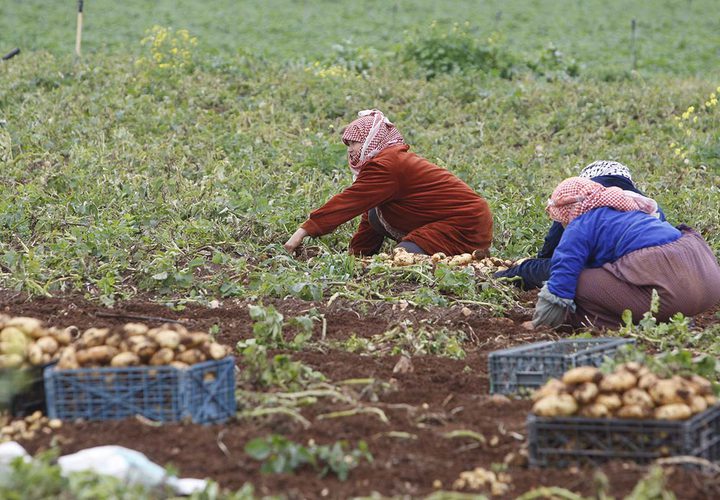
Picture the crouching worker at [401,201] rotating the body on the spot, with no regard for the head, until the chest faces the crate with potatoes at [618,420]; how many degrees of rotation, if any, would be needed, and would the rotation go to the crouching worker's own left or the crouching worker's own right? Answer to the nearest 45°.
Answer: approximately 90° to the crouching worker's own left

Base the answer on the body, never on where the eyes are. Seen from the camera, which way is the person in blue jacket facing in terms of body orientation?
to the viewer's left

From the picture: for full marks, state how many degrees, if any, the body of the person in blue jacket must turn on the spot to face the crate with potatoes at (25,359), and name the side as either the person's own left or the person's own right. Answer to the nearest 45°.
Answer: approximately 45° to the person's own left

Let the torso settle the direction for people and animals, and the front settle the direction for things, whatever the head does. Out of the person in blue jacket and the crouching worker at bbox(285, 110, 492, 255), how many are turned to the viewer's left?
2

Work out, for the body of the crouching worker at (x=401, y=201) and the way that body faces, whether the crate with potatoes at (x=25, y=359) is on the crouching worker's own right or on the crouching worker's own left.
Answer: on the crouching worker's own left

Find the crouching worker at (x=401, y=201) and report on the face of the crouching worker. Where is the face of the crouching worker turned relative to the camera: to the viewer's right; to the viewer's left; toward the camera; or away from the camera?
to the viewer's left

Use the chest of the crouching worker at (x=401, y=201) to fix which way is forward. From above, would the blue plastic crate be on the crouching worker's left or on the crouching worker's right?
on the crouching worker's left

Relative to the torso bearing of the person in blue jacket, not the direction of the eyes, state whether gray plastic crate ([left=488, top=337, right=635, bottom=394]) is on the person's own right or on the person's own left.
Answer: on the person's own left

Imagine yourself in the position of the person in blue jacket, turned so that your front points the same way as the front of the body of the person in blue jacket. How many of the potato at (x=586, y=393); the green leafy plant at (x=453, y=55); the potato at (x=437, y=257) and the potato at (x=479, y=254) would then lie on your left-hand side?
1

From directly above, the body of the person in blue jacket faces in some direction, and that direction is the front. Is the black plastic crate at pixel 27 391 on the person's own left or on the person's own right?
on the person's own left

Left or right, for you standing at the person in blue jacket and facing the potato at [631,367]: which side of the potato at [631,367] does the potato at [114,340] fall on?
right

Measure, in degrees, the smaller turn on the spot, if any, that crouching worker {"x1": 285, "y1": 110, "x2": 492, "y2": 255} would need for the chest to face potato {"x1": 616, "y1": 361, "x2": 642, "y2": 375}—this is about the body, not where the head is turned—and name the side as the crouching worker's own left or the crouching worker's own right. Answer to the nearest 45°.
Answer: approximately 90° to the crouching worker's own left

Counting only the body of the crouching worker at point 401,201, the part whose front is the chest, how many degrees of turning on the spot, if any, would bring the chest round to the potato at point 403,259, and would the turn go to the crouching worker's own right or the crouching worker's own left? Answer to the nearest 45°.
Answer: approximately 90° to the crouching worker's own left

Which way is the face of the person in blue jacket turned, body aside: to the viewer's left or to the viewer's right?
to the viewer's left

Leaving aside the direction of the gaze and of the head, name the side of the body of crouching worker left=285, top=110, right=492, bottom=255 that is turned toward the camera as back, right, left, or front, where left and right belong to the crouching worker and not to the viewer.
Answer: left

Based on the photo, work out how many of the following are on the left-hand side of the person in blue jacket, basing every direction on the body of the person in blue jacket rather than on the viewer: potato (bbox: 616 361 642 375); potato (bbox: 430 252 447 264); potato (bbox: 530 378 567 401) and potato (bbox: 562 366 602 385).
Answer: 3

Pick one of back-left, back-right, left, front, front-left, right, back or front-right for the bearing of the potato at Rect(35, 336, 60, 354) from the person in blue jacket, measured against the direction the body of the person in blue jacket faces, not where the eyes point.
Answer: front-left

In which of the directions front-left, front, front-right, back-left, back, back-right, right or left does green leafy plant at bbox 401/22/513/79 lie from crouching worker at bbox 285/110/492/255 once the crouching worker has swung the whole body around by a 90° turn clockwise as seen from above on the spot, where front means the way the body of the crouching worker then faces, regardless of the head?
front
